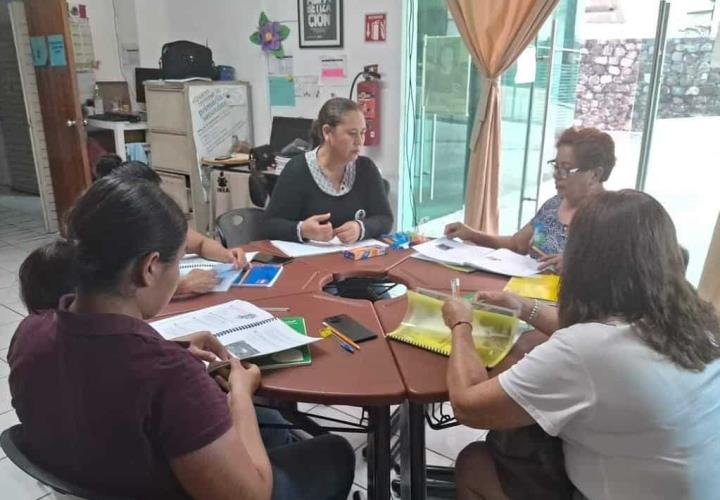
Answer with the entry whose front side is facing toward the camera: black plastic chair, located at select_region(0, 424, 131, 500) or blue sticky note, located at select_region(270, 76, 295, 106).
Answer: the blue sticky note

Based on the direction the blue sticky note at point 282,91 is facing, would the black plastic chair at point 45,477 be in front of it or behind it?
in front

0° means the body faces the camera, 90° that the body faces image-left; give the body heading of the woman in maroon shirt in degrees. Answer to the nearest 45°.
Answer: approximately 225°

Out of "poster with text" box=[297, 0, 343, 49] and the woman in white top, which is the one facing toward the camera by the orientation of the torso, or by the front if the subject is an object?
the poster with text

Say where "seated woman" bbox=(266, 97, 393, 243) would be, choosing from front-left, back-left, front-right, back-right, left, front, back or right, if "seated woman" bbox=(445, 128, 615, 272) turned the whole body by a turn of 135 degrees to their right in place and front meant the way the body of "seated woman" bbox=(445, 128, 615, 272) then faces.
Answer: left

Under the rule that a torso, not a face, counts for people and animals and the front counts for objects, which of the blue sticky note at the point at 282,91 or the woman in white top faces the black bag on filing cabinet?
the woman in white top

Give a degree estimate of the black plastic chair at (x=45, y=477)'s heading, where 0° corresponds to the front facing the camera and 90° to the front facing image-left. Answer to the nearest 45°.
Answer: approximately 225°

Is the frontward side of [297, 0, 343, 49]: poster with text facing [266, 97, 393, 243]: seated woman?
yes

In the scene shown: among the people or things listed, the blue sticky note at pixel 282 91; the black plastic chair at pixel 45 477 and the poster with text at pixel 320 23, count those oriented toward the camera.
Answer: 2

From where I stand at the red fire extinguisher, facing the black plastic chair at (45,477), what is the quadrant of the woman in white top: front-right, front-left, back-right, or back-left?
front-left

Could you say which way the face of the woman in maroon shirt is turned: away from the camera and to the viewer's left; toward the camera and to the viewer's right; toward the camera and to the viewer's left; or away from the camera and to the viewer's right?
away from the camera and to the viewer's right

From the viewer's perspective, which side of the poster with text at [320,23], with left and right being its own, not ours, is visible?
front

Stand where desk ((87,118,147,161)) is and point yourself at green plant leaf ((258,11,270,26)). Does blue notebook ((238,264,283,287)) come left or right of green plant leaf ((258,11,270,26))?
right

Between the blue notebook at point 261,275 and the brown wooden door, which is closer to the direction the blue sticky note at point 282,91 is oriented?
the blue notebook

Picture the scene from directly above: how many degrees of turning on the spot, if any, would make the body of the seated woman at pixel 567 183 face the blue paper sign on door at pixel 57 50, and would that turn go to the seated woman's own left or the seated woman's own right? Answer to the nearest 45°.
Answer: approximately 90° to the seated woman's own right

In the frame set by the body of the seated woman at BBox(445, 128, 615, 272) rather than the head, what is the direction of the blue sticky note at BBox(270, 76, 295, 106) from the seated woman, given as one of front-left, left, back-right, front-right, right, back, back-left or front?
right

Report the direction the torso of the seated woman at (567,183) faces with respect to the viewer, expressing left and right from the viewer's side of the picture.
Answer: facing the viewer and to the left of the viewer

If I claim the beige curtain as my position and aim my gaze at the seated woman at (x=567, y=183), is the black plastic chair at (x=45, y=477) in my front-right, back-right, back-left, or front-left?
front-right

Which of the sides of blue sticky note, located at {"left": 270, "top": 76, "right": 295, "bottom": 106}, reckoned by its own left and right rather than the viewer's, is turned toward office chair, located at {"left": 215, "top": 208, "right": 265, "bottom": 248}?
front

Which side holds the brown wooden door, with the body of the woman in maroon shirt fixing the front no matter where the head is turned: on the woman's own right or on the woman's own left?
on the woman's own left

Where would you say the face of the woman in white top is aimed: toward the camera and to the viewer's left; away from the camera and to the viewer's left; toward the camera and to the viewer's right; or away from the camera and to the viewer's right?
away from the camera and to the viewer's left

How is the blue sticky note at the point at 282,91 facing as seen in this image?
toward the camera
